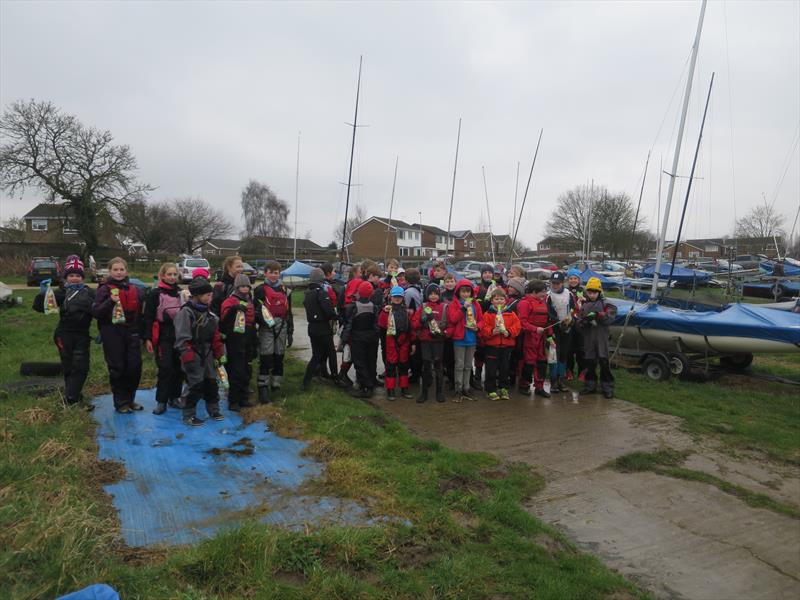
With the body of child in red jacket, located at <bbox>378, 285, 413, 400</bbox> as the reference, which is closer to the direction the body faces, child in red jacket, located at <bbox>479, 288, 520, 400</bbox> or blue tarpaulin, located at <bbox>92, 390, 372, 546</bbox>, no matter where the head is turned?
the blue tarpaulin

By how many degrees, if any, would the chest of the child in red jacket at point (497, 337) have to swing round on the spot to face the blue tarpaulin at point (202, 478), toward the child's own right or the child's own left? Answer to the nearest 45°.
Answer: approximately 45° to the child's own right

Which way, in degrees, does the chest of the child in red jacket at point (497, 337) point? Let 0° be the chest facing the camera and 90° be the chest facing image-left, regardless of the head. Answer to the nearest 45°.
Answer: approximately 0°

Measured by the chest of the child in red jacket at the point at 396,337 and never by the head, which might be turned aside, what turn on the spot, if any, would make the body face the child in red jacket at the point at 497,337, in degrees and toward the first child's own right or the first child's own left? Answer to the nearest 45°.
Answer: approximately 90° to the first child's own left

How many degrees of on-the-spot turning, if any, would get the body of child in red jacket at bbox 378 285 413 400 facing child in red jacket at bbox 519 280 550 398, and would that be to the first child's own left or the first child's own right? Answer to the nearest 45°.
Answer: approximately 90° to the first child's own left

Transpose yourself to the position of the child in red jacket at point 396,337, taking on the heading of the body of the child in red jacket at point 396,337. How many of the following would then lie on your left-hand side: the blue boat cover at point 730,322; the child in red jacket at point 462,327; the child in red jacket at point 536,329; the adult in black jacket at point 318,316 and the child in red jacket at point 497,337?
4

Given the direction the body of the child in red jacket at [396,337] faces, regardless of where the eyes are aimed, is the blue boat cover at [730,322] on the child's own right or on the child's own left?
on the child's own left

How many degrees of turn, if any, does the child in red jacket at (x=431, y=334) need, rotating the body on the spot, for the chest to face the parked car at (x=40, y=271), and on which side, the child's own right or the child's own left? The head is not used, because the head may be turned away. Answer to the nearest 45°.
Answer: approximately 135° to the child's own right

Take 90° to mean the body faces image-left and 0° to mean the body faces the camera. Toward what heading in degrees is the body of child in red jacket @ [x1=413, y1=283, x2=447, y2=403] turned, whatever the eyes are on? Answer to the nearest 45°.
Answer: approximately 0°

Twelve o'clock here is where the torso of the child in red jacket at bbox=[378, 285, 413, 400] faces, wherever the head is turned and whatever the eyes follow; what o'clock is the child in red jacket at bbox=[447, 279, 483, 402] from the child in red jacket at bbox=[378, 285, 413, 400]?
the child in red jacket at bbox=[447, 279, 483, 402] is roughly at 9 o'clock from the child in red jacket at bbox=[378, 285, 413, 400].
